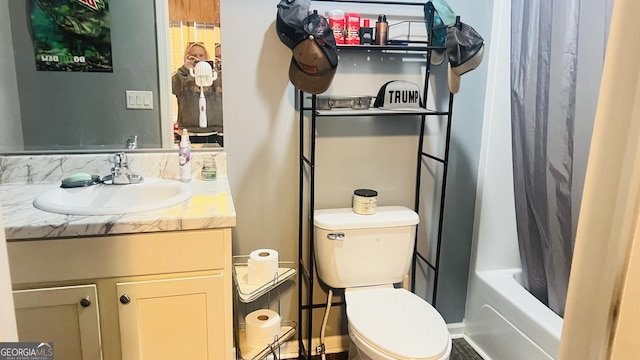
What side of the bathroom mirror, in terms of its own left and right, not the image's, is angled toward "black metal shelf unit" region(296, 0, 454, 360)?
left

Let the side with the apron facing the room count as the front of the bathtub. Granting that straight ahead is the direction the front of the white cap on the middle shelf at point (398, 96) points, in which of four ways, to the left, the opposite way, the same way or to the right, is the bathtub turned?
to the right

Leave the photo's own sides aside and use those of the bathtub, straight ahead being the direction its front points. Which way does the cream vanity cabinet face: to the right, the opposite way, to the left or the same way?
to the left

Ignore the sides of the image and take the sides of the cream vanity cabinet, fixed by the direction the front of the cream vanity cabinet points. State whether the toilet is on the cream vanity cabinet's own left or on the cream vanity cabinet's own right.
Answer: on the cream vanity cabinet's own left
